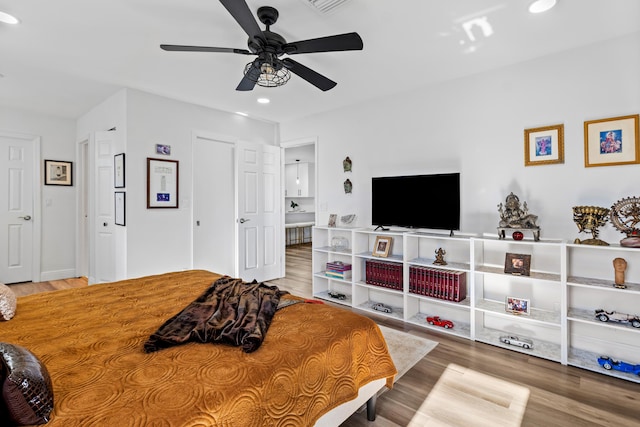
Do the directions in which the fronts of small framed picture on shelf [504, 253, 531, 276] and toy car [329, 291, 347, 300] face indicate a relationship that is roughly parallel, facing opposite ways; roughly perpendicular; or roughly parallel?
roughly perpendicular

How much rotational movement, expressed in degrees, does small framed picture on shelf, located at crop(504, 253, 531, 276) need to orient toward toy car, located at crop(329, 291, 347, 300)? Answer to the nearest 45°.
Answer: approximately 90° to its right

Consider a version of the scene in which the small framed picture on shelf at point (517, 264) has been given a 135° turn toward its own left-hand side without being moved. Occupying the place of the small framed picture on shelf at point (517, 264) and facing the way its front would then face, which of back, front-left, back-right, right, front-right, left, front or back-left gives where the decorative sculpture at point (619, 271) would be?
front-right

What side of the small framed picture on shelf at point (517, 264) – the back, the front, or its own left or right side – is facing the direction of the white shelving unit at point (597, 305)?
left

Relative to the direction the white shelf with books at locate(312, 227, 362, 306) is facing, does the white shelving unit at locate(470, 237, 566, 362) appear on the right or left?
on its left

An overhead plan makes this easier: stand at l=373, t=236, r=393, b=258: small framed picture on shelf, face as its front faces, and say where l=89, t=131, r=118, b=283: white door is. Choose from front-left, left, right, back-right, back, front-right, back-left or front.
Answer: front-right

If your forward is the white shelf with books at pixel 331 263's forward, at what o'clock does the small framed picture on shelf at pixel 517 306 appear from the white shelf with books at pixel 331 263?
The small framed picture on shelf is roughly at 9 o'clock from the white shelf with books.

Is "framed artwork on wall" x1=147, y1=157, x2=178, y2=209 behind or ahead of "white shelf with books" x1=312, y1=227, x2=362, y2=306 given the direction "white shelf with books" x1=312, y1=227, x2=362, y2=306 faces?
ahead

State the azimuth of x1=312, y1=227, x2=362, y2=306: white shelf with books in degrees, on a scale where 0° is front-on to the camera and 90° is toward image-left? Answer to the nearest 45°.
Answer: approximately 45°

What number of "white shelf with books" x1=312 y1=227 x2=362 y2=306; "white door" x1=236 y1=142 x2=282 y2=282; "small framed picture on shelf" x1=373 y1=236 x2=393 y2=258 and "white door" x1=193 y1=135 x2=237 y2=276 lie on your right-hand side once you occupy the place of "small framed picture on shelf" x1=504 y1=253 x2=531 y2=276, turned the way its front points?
4

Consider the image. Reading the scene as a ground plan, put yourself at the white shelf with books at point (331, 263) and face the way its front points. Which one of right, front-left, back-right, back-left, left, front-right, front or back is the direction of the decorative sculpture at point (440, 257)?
left
